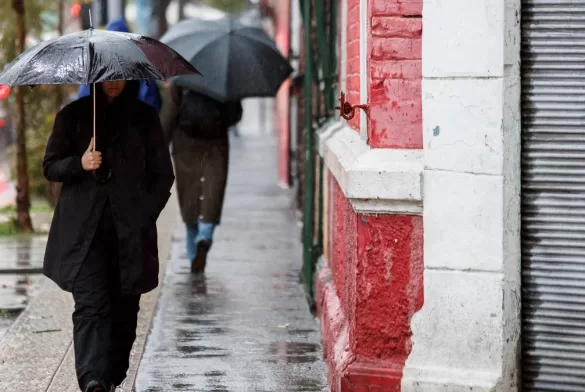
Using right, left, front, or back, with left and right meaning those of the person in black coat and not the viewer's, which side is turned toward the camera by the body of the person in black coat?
front

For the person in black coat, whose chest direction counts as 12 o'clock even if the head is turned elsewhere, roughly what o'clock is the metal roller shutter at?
The metal roller shutter is roughly at 10 o'clock from the person in black coat.

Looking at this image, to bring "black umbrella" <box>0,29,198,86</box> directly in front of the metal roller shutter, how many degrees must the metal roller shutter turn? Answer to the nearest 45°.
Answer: approximately 90° to its right

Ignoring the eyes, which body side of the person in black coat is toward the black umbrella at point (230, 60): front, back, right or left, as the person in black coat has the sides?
back

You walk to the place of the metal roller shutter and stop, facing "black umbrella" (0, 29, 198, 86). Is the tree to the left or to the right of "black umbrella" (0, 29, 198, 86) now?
right
